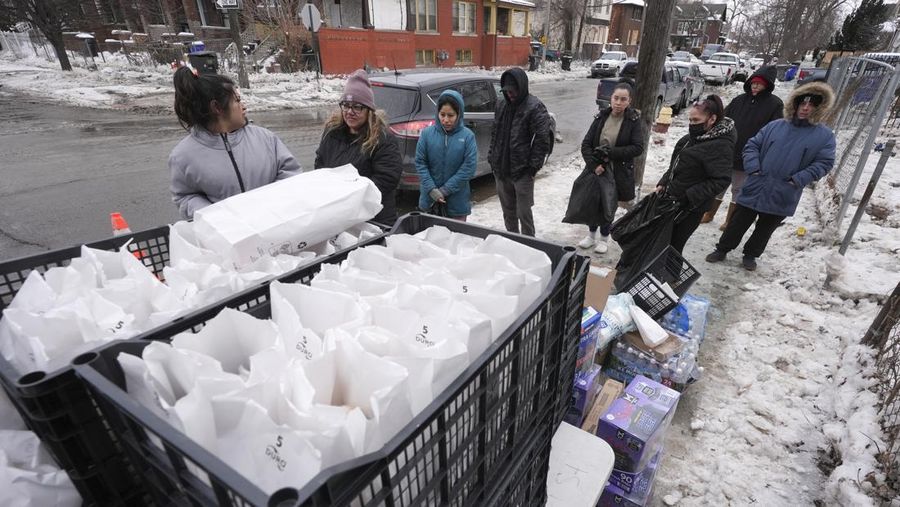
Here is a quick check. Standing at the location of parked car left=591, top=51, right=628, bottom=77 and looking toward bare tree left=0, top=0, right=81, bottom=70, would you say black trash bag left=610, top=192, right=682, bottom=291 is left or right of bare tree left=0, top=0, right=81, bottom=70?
left

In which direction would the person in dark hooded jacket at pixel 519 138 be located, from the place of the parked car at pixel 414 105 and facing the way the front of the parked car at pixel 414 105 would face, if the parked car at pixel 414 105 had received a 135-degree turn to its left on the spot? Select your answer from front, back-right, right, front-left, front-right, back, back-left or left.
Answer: back-left

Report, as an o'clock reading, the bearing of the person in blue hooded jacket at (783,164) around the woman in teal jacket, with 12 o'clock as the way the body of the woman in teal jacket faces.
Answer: The person in blue hooded jacket is roughly at 9 o'clock from the woman in teal jacket.

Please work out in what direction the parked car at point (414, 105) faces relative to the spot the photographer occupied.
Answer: facing away from the viewer and to the right of the viewer

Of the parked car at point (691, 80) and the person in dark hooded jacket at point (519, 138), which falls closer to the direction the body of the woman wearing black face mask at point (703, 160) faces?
the person in dark hooded jacket

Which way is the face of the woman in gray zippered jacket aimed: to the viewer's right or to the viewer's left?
to the viewer's right
